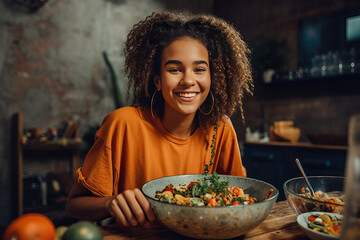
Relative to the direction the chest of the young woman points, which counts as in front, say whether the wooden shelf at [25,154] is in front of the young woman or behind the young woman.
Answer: behind

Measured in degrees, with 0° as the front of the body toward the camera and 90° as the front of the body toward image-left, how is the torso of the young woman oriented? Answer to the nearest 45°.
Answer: approximately 0°

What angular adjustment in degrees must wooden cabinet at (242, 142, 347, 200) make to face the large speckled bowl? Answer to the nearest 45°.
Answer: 0° — it already faces it

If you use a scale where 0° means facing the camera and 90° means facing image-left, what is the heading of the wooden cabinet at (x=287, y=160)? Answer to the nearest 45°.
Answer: approximately 0°

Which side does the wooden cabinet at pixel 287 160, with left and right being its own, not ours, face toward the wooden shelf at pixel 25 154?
right

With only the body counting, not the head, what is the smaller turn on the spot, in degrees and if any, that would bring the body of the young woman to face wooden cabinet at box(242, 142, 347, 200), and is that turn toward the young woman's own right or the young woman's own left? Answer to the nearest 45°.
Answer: approximately 135° to the young woman's own left

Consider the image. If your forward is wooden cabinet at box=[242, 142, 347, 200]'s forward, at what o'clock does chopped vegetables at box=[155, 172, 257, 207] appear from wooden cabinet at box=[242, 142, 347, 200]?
The chopped vegetables is roughly at 12 o'clock from the wooden cabinet.

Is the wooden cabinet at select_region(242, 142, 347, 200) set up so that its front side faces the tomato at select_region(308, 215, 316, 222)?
yes
